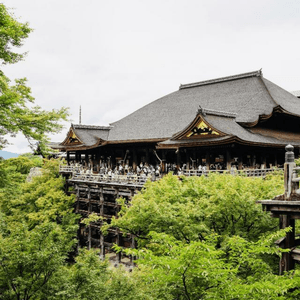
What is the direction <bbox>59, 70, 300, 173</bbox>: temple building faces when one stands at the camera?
facing the viewer and to the left of the viewer

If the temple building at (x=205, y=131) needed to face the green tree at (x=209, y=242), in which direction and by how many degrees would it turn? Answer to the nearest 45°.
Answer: approximately 45° to its left

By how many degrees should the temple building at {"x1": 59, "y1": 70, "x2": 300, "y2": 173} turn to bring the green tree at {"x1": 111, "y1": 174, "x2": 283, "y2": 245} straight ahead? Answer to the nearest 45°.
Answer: approximately 45° to its left
